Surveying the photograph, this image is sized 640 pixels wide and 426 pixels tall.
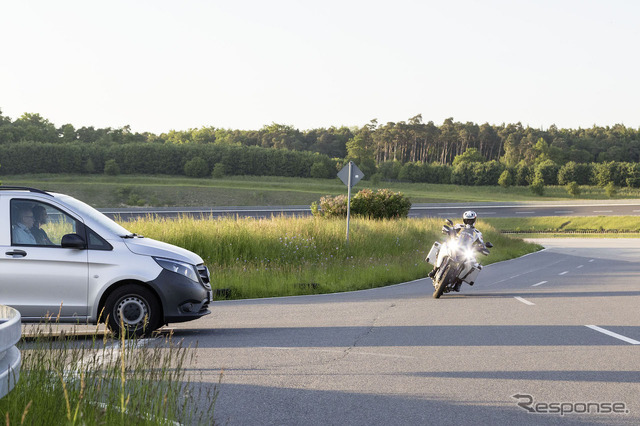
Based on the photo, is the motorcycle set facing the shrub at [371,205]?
no

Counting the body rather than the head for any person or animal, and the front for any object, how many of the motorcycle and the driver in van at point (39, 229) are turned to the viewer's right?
1

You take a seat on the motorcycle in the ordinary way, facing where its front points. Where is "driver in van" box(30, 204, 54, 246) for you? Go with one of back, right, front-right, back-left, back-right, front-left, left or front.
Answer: front-right

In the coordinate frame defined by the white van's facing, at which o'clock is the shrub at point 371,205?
The shrub is roughly at 10 o'clock from the white van.

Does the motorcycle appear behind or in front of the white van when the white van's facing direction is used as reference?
in front

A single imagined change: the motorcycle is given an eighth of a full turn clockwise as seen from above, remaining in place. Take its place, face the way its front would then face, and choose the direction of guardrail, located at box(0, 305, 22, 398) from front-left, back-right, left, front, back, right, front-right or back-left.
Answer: front-left

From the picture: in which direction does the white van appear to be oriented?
to the viewer's right

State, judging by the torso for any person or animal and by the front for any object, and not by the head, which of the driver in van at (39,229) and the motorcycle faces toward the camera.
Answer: the motorcycle

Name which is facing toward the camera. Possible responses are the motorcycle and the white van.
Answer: the motorcycle

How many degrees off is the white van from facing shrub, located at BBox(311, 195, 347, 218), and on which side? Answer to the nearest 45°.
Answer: approximately 45° to its left

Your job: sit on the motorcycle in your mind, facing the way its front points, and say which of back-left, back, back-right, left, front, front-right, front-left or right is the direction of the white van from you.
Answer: front-right

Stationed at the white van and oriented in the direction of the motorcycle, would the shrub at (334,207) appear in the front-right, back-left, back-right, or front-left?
front-left

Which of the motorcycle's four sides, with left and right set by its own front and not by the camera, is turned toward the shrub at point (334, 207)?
back

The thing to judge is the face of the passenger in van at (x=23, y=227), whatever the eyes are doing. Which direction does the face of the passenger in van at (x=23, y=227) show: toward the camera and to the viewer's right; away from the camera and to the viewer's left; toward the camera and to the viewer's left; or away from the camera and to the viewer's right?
toward the camera and to the viewer's right

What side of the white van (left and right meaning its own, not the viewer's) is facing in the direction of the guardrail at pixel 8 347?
right

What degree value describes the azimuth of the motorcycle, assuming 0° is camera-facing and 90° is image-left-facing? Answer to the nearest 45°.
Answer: approximately 0°

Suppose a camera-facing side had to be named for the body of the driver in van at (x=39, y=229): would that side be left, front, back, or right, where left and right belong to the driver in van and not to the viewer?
right
